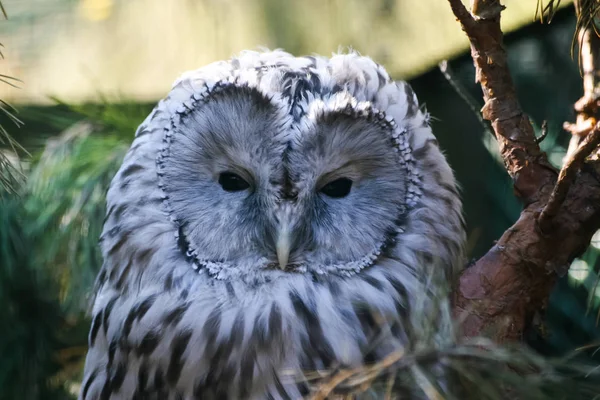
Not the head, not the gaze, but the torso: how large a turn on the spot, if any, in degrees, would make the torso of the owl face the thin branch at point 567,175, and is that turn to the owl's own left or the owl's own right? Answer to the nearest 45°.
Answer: approximately 45° to the owl's own left

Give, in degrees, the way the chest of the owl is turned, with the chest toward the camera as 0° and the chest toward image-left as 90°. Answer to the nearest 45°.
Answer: approximately 0°

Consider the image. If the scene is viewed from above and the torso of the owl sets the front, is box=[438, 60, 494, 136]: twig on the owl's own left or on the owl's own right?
on the owl's own left
